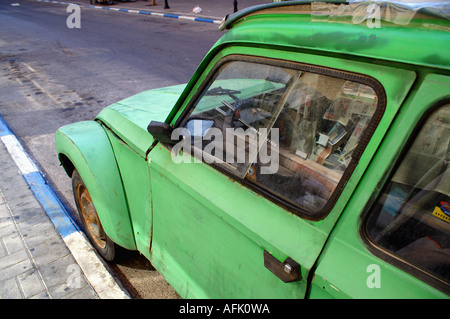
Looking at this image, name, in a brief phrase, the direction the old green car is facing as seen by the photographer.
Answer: facing away from the viewer and to the left of the viewer
